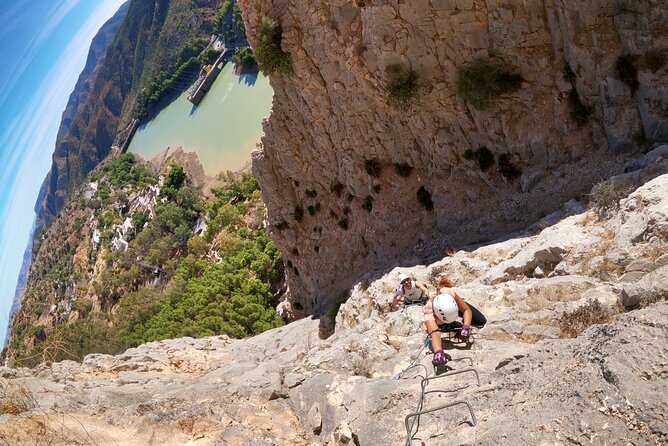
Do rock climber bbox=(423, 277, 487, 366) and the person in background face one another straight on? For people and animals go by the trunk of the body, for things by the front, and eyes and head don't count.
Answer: no

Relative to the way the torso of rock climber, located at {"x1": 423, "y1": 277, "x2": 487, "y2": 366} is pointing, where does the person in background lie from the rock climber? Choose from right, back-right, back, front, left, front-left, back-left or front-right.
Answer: back

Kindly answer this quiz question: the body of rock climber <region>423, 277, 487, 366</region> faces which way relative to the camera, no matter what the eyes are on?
toward the camera

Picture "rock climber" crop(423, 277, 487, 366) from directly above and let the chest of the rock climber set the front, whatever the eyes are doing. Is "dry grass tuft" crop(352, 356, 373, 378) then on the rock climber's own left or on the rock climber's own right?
on the rock climber's own right

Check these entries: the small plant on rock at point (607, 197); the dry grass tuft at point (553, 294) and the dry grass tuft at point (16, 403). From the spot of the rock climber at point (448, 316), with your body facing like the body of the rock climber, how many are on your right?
1

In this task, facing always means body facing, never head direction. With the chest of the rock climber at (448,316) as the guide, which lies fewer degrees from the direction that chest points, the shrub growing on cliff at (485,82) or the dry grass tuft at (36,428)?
the dry grass tuft

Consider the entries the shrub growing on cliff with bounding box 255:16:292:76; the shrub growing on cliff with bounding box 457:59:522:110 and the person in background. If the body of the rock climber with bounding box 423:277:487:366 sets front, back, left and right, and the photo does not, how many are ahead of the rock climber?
0

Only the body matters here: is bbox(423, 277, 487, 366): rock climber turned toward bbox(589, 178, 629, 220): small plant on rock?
no

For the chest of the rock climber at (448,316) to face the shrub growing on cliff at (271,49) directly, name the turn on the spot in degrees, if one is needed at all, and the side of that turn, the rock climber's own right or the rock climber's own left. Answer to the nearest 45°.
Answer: approximately 180°

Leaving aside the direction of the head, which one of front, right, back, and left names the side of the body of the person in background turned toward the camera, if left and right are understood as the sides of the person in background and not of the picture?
front

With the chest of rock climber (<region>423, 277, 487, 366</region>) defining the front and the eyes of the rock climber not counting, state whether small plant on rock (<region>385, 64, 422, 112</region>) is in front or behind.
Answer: behind

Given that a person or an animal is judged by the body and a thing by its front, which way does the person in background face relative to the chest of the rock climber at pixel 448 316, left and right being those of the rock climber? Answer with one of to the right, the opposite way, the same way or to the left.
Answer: the same way

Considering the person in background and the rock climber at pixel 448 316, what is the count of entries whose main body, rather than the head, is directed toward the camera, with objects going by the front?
2

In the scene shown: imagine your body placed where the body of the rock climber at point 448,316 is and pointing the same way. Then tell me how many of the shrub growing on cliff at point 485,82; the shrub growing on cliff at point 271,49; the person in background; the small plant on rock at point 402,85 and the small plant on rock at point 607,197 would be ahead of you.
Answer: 0

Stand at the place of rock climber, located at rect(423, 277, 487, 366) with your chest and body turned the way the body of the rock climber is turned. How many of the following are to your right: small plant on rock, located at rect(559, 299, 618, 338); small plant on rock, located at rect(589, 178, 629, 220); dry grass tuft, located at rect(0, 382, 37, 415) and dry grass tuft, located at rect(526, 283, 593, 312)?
1

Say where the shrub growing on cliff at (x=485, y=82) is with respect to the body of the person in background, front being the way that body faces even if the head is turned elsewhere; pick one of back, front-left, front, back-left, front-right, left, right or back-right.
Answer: back-left

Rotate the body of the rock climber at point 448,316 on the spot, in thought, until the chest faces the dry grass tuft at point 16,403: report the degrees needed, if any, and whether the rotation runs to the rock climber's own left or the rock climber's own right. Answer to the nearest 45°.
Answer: approximately 90° to the rock climber's own right
